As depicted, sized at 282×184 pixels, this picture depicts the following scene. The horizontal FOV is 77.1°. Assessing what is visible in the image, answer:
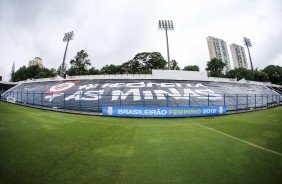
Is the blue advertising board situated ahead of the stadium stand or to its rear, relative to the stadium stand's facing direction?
ahead

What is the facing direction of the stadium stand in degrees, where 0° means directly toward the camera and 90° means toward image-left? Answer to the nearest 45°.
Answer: approximately 0°
